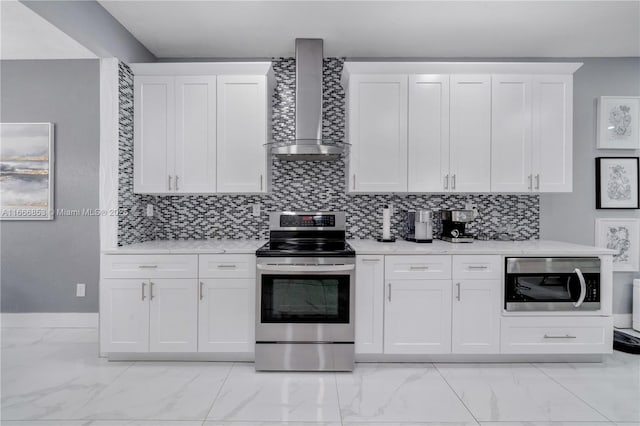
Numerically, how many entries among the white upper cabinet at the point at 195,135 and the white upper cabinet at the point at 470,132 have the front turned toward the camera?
2

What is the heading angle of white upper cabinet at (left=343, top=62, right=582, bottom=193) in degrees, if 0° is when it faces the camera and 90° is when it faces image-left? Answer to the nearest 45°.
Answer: approximately 0°

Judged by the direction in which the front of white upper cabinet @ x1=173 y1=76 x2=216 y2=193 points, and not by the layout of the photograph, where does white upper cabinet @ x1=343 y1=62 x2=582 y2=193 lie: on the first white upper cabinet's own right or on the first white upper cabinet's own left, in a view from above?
on the first white upper cabinet's own left

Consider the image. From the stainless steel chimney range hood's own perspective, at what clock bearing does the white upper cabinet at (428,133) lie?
The white upper cabinet is roughly at 9 o'clock from the stainless steel chimney range hood.
